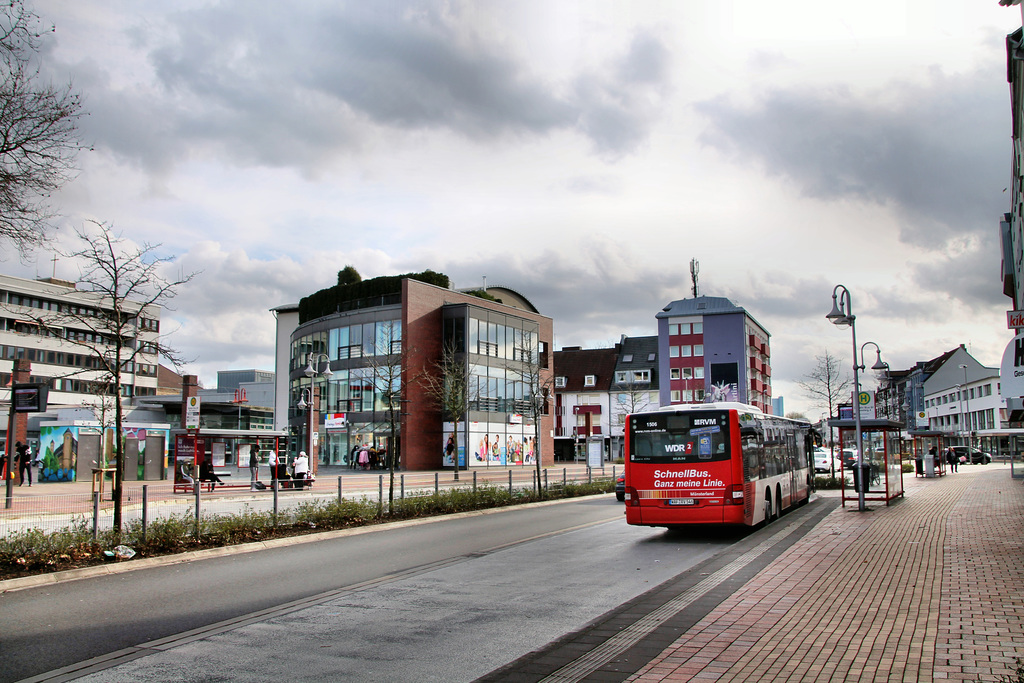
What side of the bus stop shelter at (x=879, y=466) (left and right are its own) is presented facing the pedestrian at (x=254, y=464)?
front

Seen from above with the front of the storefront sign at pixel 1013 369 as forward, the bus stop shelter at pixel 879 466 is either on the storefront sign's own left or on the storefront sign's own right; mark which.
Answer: on the storefront sign's own right

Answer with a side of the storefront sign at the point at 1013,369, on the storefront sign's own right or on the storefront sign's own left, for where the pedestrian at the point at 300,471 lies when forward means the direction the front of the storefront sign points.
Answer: on the storefront sign's own right

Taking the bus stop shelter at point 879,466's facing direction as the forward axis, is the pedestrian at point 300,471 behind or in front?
in front

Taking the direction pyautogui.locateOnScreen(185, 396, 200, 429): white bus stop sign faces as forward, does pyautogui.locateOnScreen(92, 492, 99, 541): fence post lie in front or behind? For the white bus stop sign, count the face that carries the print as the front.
in front

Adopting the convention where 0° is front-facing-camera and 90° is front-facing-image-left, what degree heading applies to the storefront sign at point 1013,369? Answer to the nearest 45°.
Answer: approximately 45°

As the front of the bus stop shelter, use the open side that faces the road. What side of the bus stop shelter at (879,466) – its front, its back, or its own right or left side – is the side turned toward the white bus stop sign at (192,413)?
front

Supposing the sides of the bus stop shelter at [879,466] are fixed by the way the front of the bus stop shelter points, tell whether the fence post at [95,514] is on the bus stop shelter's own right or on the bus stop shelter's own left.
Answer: on the bus stop shelter's own left

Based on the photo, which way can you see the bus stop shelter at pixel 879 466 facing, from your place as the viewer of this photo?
facing to the left of the viewer

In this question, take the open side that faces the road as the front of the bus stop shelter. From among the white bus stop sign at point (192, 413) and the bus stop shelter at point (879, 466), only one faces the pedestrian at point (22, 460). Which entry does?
the bus stop shelter

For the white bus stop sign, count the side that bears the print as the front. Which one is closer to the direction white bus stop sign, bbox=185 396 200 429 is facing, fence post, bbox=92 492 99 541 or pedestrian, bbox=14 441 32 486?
the fence post
